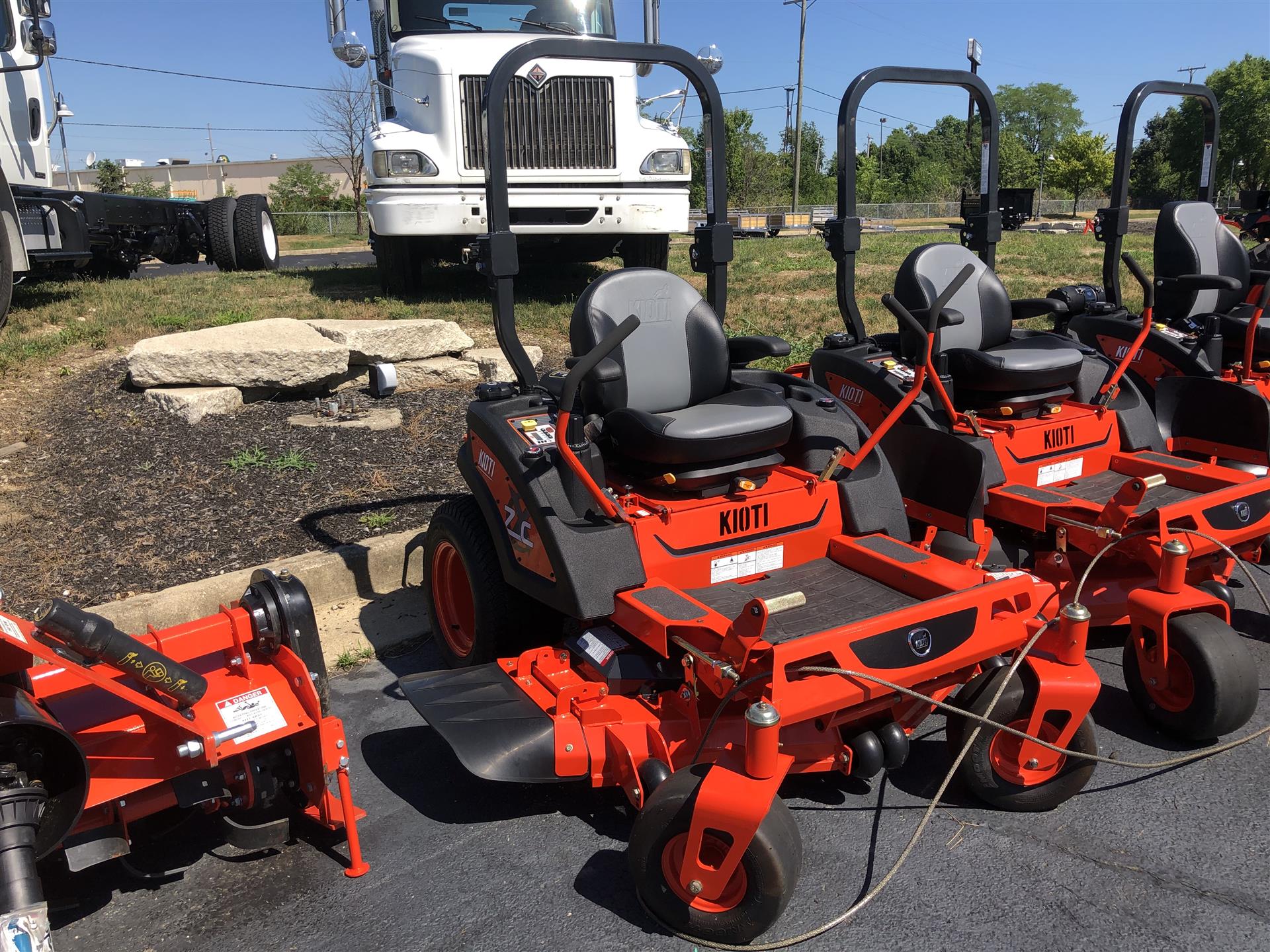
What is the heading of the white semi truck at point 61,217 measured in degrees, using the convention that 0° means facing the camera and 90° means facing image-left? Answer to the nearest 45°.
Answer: approximately 45°

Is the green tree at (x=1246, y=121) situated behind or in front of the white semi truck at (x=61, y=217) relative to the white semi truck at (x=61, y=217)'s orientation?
behind

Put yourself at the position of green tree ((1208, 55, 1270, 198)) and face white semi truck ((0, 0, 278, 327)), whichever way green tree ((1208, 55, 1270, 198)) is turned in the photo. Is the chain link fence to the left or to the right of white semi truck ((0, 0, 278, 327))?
right

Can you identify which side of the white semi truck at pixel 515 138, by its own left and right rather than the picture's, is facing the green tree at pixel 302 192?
back

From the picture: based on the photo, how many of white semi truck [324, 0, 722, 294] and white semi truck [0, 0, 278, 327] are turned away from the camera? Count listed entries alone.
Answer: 0

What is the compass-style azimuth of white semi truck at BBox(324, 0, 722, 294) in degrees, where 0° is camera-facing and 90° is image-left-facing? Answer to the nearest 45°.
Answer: approximately 0°

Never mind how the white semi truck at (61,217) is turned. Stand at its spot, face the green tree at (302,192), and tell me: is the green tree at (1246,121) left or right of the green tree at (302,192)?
right
